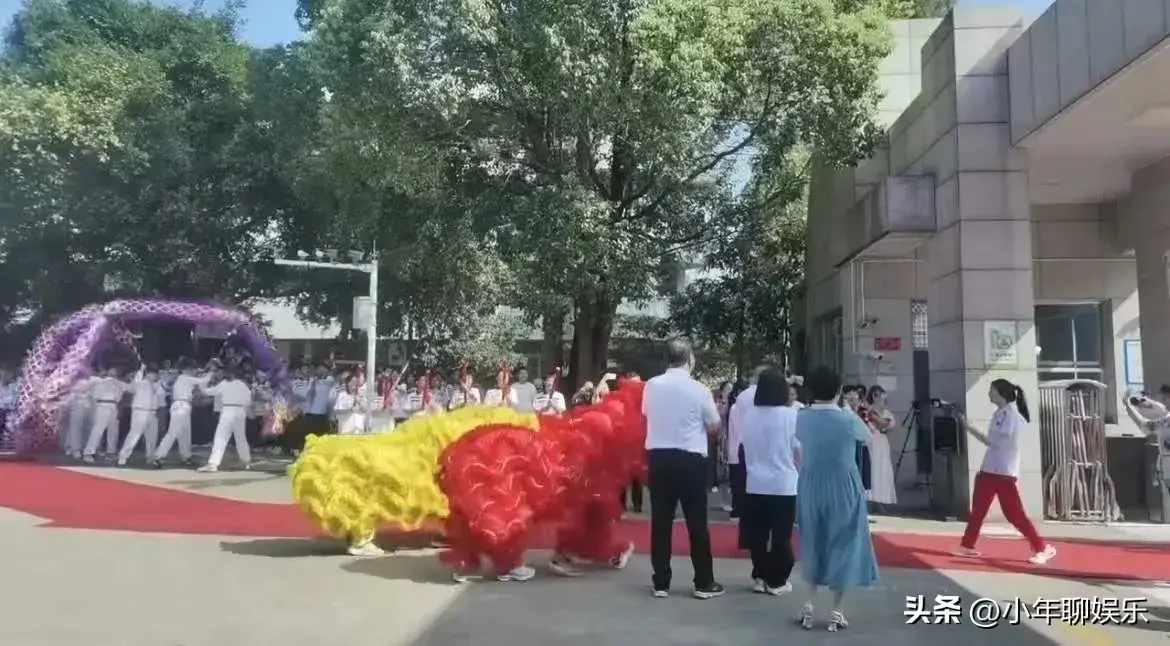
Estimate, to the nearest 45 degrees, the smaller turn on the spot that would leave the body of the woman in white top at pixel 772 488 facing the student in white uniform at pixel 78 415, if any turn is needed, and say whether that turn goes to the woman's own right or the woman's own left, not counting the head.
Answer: approximately 45° to the woman's own left

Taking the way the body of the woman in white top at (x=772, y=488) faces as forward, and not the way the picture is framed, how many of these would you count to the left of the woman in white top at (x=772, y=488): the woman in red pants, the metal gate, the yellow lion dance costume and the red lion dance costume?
2

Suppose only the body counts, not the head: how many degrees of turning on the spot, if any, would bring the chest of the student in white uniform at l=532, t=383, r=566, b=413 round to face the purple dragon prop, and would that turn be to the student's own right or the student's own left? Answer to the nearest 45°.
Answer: approximately 135° to the student's own right

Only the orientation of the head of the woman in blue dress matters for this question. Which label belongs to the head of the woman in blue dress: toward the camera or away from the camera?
away from the camera

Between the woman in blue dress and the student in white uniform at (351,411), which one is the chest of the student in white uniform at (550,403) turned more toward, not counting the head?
the woman in blue dress

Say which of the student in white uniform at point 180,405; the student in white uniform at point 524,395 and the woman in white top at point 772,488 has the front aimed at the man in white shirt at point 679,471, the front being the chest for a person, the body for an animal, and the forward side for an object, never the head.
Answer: the student in white uniform at point 524,395

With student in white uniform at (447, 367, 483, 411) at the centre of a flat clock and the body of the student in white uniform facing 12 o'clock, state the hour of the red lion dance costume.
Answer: The red lion dance costume is roughly at 12 o'clock from the student in white uniform.

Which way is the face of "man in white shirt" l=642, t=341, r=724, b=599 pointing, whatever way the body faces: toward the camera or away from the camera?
away from the camera

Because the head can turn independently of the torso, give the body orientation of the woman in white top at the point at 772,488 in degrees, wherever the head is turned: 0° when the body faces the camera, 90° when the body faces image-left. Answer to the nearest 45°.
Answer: approximately 180°

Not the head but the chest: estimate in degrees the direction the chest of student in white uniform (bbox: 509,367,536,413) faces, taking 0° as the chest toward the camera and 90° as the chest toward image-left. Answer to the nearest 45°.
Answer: approximately 0°

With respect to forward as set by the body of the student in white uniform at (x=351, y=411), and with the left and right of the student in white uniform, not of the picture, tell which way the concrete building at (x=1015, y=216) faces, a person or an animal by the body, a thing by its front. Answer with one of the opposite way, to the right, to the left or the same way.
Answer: to the right

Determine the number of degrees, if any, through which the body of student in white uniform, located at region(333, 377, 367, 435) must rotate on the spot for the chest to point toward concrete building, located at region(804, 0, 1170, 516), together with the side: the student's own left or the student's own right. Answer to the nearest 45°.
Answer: approximately 45° to the student's own left

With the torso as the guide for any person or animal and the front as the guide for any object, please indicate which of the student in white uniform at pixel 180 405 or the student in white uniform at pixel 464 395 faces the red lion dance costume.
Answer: the student in white uniform at pixel 464 395

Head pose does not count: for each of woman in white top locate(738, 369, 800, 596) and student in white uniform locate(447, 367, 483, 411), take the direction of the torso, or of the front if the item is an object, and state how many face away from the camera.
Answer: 1
